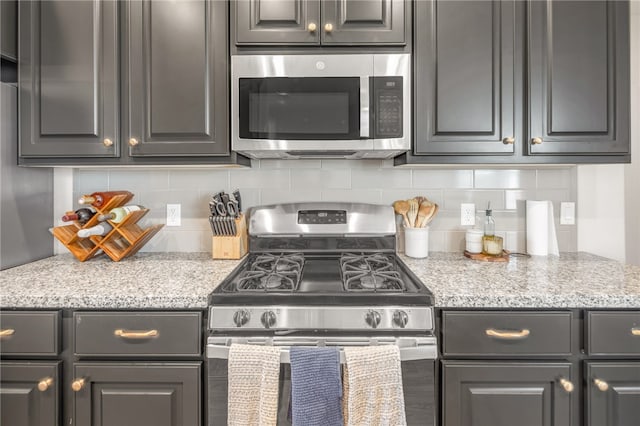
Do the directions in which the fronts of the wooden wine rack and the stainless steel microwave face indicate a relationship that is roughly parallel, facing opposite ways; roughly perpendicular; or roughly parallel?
roughly parallel

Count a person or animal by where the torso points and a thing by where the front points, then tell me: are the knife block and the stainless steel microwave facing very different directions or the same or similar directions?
same or similar directions

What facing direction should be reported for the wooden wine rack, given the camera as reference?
facing the viewer and to the left of the viewer

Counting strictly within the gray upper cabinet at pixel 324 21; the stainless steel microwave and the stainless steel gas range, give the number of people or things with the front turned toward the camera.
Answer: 3

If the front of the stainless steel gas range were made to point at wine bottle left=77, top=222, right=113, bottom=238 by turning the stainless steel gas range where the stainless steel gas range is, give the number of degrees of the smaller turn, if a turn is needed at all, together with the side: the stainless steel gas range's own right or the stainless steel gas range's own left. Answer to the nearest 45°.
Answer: approximately 135° to the stainless steel gas range's own right

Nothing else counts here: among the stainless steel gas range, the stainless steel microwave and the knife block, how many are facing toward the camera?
3

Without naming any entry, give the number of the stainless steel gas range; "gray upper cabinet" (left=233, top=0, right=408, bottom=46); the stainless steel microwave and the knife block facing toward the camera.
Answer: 4

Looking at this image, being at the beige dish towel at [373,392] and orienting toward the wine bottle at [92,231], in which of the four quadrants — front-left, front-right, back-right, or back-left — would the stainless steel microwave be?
front-right

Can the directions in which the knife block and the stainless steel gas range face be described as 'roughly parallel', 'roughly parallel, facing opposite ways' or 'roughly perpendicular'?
roughly parallel

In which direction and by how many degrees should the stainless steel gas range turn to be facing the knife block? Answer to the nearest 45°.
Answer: approximately 135° to its right

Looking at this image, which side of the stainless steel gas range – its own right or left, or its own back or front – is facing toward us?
front

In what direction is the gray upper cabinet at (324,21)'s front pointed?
toward the camera

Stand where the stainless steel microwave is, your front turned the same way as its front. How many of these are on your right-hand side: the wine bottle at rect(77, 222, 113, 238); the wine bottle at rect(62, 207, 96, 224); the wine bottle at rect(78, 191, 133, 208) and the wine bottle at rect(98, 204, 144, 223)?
4
